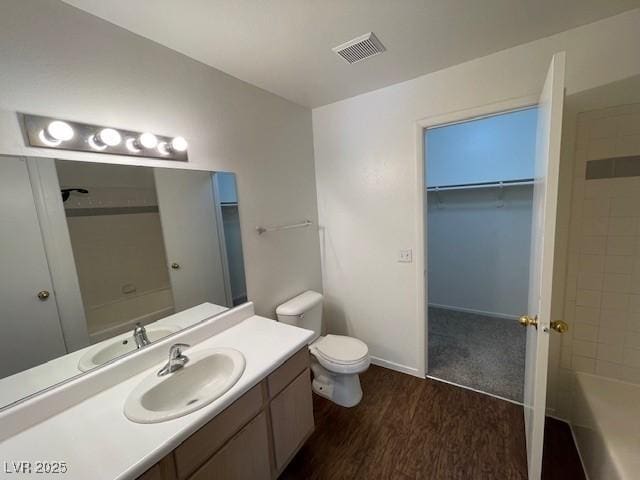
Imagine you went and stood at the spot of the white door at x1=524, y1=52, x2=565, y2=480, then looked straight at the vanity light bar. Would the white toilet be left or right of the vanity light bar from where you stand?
right

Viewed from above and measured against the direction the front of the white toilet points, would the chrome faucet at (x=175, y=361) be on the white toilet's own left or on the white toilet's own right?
on the white toilet's own right

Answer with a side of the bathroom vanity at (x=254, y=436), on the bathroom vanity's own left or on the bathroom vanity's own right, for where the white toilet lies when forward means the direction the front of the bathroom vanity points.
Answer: on the bathroom vanity's own left

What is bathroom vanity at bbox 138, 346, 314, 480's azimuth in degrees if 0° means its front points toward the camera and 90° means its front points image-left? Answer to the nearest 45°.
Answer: approximately 315°
